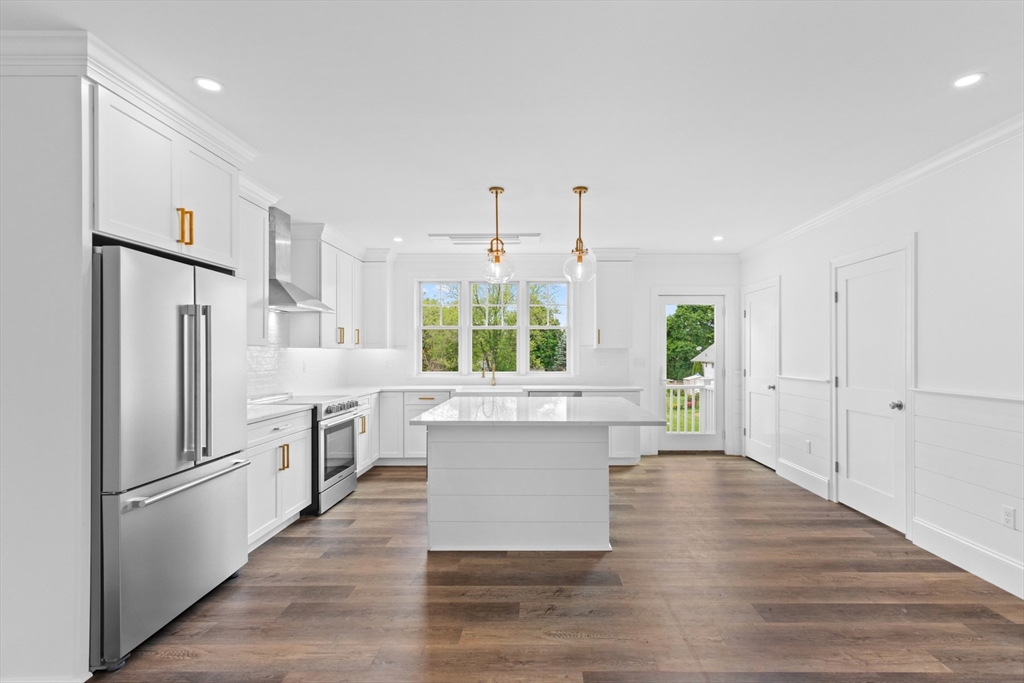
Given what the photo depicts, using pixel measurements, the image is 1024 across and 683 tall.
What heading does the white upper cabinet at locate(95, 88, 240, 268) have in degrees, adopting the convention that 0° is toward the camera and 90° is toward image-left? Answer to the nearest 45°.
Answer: approximately 315°

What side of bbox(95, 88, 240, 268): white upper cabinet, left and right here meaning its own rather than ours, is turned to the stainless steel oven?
left

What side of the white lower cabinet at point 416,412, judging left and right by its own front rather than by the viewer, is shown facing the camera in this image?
front

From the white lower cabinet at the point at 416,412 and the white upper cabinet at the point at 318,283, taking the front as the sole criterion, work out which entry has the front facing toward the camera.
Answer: the white lower cabinet

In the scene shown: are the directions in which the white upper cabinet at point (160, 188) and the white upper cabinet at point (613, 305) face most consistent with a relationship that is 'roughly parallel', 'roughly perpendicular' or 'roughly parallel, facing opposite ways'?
roughly perpendicular

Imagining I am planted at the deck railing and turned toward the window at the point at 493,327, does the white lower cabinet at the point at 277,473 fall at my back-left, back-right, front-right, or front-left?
front-left

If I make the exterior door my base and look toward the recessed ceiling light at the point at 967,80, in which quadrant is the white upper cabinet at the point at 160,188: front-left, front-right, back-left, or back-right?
front-right

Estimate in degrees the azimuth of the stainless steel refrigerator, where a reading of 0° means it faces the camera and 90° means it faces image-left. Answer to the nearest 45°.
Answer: approximately 315°

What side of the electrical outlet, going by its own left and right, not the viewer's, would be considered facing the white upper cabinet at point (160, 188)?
front

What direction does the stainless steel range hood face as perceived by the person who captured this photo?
facing the viewer and to the right of the viewer

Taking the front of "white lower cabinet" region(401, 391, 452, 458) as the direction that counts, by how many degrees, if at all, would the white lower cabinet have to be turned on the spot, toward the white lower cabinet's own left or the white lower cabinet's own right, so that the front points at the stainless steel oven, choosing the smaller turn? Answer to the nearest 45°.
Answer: approximately 45° to the white lower cabinet's own right

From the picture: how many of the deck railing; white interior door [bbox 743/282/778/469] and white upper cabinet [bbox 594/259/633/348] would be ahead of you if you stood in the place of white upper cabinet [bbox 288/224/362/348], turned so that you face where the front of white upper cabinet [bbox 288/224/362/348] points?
3

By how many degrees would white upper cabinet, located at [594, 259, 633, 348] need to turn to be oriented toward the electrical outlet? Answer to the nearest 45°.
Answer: approximately 45° to its left

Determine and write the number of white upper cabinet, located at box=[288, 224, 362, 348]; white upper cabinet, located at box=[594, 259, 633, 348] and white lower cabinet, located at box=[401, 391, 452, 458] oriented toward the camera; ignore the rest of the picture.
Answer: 2

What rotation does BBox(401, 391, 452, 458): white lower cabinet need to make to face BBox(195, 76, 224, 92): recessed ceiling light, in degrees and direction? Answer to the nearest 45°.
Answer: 0° — it already faces it

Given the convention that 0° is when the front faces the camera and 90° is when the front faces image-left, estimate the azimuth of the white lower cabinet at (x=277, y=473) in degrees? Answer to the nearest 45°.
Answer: approximately 315°

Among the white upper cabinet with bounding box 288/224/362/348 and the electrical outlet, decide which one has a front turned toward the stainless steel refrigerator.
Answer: the electrical outlet

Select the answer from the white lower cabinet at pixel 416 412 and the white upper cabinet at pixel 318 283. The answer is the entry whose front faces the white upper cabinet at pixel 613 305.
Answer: the white upper cabinet at pixel 318 283

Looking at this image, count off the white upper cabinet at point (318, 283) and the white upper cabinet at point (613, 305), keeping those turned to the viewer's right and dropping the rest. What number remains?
1

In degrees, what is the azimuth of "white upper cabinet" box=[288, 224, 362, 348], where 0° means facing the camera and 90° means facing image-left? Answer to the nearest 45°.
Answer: approximately 270°
